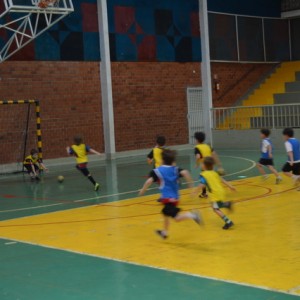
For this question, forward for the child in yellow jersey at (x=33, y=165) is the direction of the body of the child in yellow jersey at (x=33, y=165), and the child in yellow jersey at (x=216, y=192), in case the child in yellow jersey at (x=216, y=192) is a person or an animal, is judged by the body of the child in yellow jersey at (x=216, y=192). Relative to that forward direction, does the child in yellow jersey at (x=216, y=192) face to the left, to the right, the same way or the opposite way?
the opposite way

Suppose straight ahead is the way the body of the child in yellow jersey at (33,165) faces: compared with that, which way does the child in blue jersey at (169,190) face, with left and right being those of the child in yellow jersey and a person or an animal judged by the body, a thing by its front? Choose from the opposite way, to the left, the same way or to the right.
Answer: the opposite way

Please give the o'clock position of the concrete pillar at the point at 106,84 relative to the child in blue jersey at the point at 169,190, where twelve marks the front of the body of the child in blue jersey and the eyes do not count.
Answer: The concrete pillar is roughly at 1 o'clock from the child in blue jersey.

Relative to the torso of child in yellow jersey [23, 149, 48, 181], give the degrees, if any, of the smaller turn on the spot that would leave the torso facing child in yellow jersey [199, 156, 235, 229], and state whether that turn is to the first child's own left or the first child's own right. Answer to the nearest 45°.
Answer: approximately 45° to the first child's own right

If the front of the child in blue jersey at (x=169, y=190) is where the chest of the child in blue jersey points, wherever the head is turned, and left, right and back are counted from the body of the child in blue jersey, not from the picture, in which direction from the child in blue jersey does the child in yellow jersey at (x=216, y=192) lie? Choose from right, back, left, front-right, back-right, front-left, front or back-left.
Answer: right

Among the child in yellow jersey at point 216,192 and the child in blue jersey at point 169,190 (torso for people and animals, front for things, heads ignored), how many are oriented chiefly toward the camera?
0

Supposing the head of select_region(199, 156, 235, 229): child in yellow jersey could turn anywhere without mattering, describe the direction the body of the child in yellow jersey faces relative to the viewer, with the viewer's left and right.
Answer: facing away from the viewer and to the left of the viewer

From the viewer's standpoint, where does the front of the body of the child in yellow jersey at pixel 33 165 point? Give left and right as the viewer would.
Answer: facing the viewer and to the right of the viewer

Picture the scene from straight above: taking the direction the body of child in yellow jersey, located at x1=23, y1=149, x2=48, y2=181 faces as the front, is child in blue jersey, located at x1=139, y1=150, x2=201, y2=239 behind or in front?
in front

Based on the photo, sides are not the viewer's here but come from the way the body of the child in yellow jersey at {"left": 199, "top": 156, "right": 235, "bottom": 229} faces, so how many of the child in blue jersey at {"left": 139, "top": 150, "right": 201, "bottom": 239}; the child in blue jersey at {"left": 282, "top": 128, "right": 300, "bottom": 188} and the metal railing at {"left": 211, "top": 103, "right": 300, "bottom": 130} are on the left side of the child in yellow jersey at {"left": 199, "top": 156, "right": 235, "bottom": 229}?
1

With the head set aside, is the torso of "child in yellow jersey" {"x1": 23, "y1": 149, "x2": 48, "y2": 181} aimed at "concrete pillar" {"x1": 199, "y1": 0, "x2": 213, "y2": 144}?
no

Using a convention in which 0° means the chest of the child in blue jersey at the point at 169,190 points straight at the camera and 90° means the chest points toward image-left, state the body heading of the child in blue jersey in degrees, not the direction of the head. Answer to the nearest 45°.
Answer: approximately 135°
